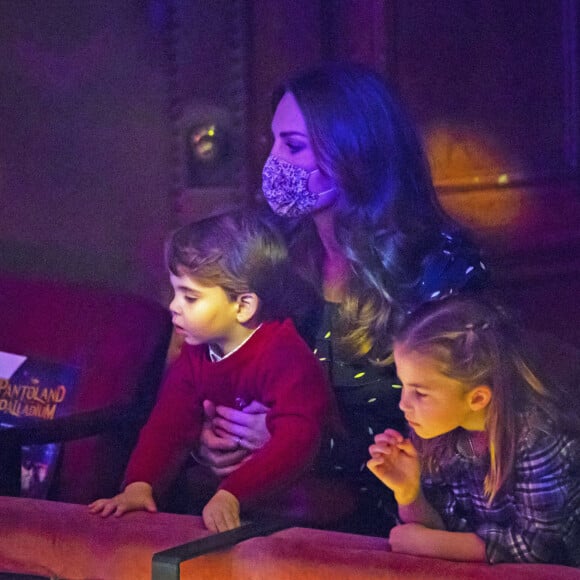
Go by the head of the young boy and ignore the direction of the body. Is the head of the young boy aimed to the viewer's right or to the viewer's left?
to the viewer's left

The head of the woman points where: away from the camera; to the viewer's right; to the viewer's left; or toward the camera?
to the viewer's left

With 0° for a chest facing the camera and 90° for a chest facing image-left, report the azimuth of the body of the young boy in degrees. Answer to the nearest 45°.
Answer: approximately 45°
